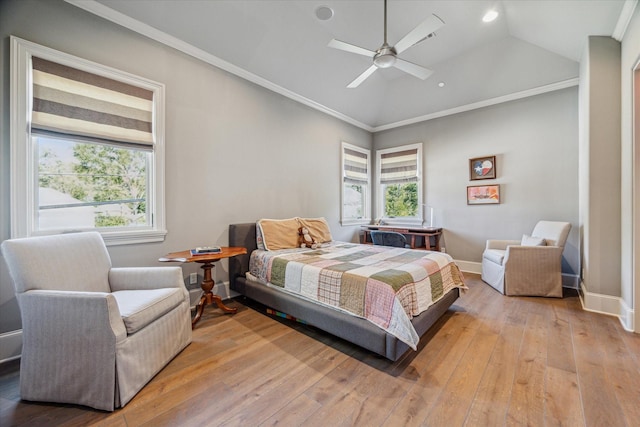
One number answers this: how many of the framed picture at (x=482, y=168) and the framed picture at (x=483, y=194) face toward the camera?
2

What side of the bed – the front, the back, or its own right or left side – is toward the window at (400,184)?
left

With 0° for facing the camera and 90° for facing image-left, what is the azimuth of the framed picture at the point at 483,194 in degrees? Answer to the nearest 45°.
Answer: approximately 0°

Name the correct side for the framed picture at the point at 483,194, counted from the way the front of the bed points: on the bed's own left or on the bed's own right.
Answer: on the bed's own left

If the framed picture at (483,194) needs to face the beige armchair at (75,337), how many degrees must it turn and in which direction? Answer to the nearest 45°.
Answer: approximately 45° to its right

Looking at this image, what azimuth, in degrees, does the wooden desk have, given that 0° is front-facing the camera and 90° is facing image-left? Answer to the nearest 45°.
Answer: approximately 45°
